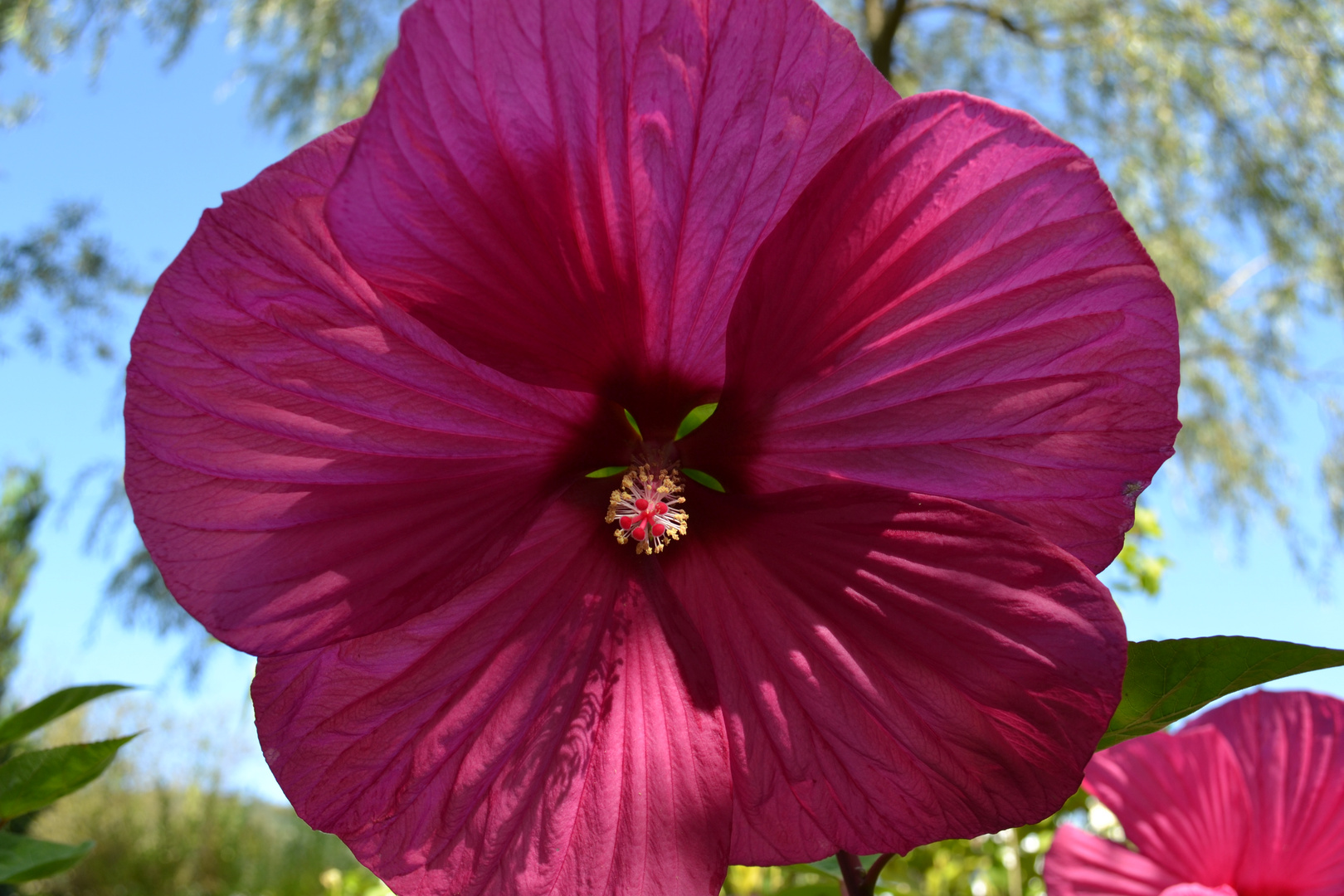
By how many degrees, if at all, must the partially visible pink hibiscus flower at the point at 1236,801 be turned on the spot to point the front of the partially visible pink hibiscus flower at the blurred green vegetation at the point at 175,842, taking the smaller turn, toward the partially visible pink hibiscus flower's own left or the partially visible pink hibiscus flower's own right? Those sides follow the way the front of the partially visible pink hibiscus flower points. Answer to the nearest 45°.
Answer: approximately 135° to the partially visible pink hibiscus flower's own right

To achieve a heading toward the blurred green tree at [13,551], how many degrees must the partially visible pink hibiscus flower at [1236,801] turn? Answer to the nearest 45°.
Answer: approximately 135° to its right

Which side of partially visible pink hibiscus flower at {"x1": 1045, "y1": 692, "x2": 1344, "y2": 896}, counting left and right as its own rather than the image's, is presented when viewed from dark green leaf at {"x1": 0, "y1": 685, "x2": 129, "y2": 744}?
right

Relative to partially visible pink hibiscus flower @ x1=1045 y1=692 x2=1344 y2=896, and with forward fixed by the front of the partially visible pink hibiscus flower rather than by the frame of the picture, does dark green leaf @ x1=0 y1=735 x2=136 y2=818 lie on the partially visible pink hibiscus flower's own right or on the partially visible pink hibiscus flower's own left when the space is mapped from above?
on the partially visible pink hibiscus flower's own right

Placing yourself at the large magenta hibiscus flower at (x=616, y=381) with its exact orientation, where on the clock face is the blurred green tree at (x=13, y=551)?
The blurred green tree is roughly at 5 o'clock from the large magenta hibiscus flower.

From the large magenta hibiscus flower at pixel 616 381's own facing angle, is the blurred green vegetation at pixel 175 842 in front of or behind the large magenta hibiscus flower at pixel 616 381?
behind

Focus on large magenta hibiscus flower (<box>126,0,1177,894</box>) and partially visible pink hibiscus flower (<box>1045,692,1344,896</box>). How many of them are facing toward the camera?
2
